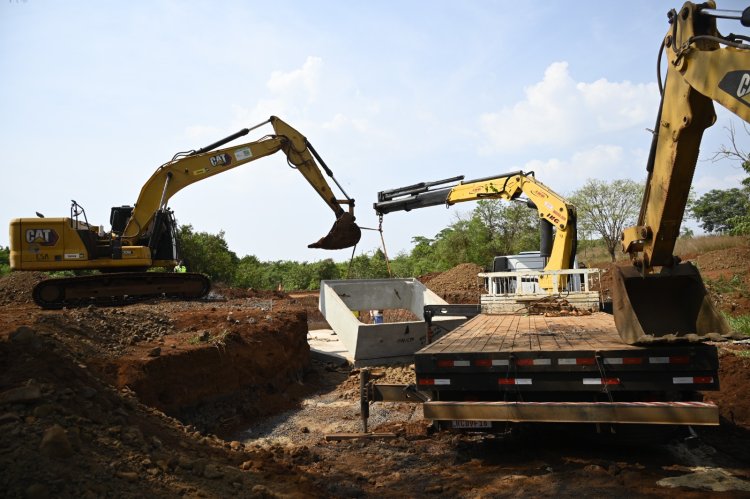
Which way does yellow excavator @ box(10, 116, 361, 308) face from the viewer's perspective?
to the viewer's right

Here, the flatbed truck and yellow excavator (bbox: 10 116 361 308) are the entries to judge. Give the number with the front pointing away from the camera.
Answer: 1

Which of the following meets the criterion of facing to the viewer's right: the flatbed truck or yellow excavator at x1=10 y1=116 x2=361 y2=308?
the yellow excavator

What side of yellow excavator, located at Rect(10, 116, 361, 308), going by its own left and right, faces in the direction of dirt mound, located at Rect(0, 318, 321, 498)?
right

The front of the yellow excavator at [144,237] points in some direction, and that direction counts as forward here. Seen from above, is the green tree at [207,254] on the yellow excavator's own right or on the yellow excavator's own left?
on the yellow excavator's own left

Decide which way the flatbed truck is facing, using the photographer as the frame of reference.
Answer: facing away from the viewer
